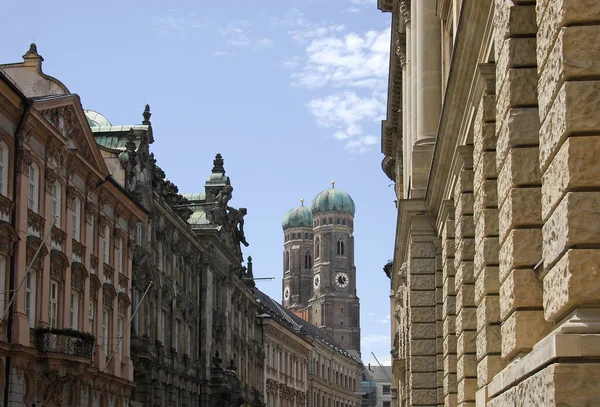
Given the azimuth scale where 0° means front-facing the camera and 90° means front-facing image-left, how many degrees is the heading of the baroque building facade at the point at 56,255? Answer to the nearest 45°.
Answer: approximately 315°
